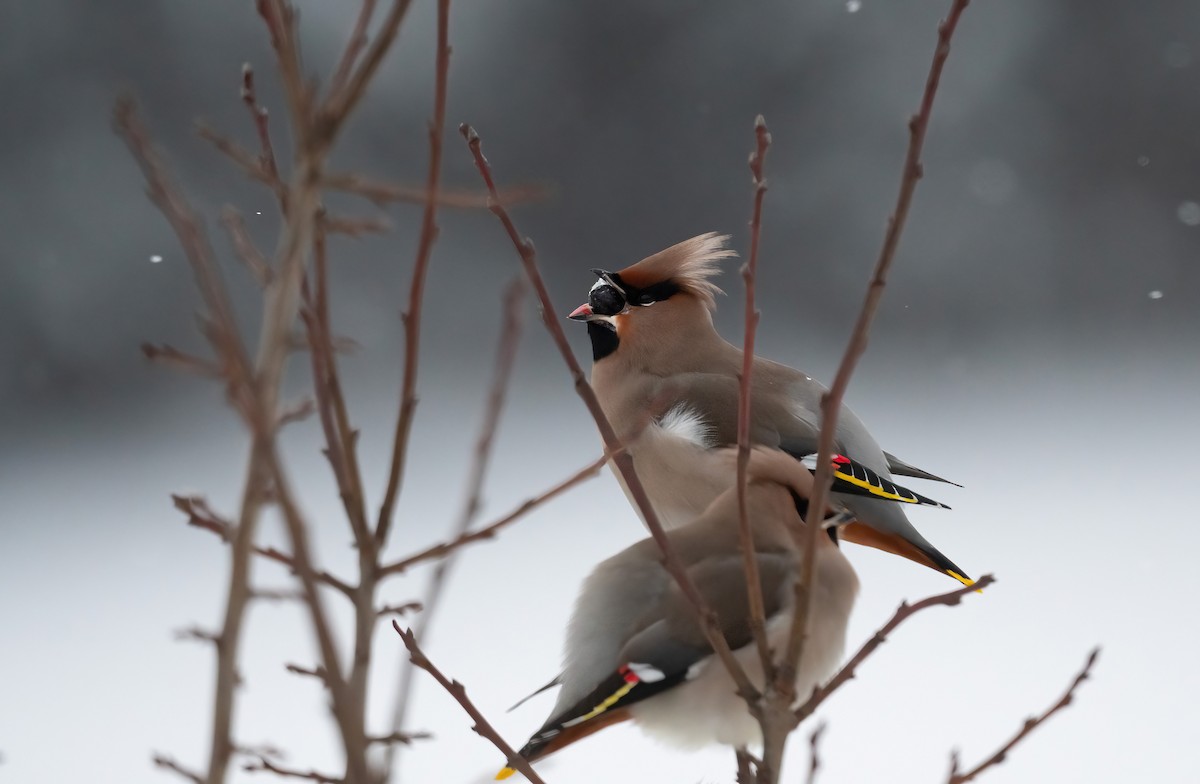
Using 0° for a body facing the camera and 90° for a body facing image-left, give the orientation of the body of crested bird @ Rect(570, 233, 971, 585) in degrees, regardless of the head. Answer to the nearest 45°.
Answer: approximately 90°

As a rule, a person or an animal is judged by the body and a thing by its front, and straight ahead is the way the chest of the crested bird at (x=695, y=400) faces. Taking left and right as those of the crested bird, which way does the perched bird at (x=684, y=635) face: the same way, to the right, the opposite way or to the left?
the opposite way

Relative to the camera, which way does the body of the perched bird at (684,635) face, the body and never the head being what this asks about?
to the viewer's right

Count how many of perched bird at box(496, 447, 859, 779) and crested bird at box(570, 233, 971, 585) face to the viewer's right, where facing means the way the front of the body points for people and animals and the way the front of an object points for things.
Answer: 1
